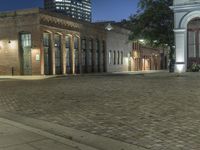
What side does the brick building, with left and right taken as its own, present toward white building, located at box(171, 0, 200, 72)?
front

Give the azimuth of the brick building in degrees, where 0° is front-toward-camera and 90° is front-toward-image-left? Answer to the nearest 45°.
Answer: approximately 315°

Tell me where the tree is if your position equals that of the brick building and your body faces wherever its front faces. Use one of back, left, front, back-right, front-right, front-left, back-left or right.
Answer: front-left
